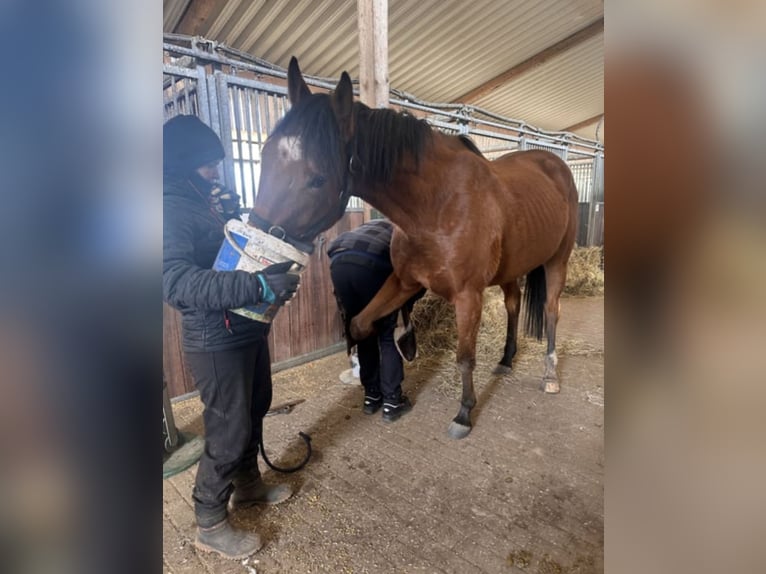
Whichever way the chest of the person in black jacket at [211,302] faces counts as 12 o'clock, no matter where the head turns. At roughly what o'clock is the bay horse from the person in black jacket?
The bay horse is roughly at 11 o'clock from the person in black jacket.

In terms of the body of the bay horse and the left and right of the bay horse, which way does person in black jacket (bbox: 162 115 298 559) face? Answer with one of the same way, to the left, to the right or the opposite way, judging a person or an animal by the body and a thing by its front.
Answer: the opposite way

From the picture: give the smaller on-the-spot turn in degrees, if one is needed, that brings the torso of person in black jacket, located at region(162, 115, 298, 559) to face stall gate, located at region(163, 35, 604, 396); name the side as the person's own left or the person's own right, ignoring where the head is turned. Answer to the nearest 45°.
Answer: approximately 90° to the person's own left

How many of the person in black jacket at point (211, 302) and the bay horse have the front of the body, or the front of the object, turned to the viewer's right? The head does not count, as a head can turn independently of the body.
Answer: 1

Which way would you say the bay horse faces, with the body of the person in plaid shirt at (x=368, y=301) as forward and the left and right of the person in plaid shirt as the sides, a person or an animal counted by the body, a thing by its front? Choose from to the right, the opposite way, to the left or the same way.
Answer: the opposite way

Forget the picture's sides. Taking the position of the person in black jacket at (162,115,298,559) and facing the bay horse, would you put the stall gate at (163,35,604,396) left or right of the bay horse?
left

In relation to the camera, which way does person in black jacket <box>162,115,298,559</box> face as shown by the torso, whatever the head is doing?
to the viewer's right

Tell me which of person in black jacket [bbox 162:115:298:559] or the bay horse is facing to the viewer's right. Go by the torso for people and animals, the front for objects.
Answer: the person in black jacket

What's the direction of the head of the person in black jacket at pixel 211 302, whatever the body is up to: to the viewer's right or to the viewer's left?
to the viewer's right

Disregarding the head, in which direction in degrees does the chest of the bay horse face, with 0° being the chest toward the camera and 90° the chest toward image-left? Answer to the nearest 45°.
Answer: approximately 45°
